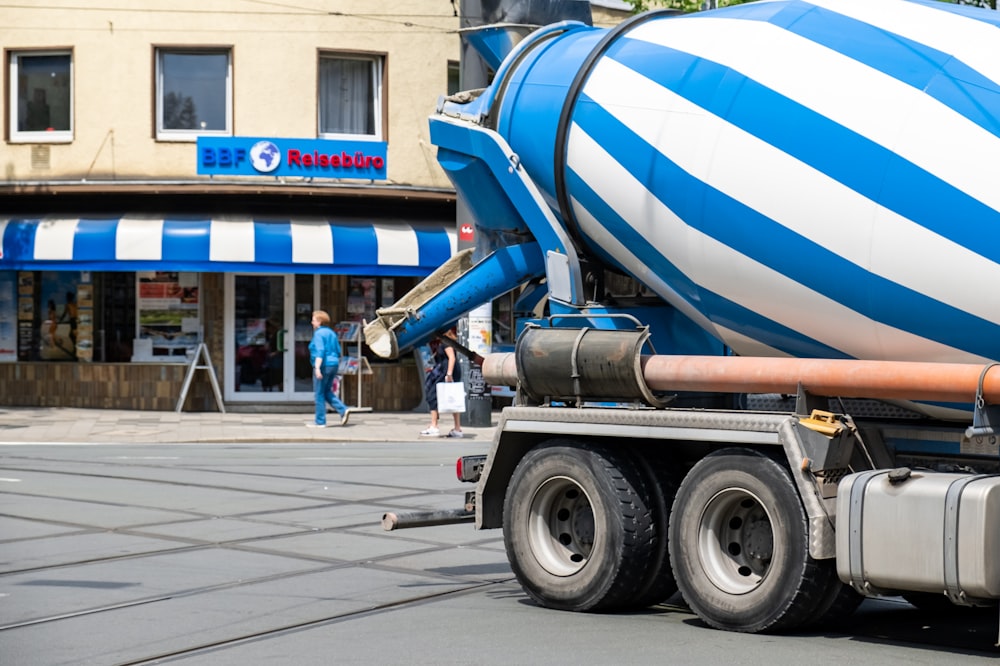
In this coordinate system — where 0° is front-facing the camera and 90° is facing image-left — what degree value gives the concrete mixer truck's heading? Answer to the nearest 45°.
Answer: approximately 315°

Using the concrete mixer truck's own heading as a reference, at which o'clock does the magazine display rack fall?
The magazine display rack is roughly at 7 o'clock from the concrete mixer truck.
